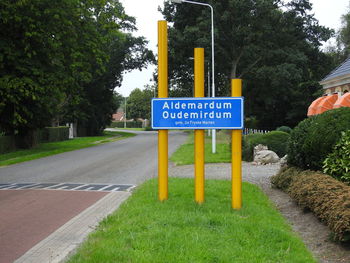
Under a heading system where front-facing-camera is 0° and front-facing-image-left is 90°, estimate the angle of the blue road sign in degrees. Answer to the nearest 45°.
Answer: approximately 0°

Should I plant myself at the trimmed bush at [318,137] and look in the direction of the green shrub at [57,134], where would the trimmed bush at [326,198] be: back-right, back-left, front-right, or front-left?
back-left

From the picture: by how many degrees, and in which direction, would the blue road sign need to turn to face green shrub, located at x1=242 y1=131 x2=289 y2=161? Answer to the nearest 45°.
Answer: approximately 180°

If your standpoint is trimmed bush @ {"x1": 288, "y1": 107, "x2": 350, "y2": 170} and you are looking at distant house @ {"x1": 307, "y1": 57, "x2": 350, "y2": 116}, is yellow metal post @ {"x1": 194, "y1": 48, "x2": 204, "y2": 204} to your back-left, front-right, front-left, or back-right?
back-left

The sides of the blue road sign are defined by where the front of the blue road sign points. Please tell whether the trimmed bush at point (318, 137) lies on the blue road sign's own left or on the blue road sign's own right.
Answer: on the blue road sign's own left

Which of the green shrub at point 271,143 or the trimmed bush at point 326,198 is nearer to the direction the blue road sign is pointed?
the trimmed bush

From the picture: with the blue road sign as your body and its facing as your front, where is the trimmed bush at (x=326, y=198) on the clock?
The trimmed bush is roughly at 10 o'clock from the blue road sign.

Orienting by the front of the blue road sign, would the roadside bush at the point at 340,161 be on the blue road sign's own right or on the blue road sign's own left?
on the blue road sign's own left

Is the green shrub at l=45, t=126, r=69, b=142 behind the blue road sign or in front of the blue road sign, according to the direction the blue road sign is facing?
behind
